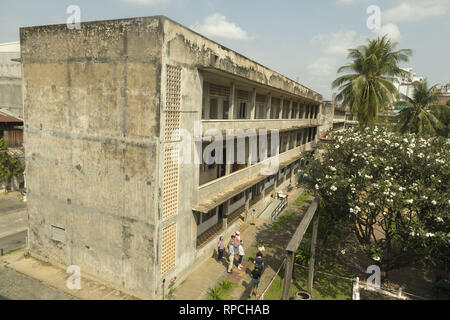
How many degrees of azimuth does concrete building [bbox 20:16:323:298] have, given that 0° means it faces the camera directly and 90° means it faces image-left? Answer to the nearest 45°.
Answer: approximately 315°

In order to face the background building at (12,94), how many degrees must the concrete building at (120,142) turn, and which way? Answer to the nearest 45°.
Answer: approximately 180°

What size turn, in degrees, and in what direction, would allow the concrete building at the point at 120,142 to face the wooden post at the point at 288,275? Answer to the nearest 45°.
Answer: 0° — it already faces it

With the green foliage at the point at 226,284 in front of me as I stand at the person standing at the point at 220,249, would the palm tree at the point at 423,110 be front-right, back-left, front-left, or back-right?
back-left

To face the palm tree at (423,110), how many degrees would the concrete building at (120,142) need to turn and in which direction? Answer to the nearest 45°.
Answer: approximately 90° to its left

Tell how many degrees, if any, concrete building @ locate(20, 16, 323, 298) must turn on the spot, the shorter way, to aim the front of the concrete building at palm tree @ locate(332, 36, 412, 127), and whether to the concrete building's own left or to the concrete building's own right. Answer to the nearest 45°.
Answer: approximately 90° to the concrete building's own left
